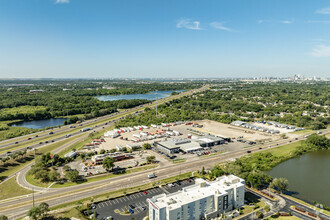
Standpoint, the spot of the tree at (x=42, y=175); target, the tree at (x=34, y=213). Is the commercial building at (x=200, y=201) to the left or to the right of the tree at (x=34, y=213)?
left
